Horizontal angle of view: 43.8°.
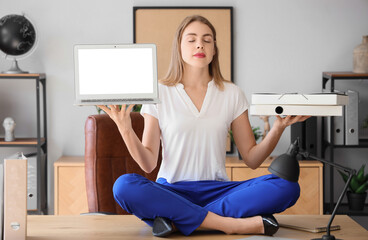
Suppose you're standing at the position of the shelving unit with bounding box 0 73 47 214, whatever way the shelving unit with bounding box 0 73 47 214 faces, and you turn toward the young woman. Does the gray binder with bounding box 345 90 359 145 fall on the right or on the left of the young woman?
left

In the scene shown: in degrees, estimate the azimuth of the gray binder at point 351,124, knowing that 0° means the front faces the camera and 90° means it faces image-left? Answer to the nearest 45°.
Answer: approximately 0°

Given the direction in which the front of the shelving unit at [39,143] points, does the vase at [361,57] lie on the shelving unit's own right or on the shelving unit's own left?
on the shelving unit's own left

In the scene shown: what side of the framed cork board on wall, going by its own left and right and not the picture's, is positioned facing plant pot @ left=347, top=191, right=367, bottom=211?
left

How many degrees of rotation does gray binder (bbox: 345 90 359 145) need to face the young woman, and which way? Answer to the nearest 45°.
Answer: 0° — it already faces them

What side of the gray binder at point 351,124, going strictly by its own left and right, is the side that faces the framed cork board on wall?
right
